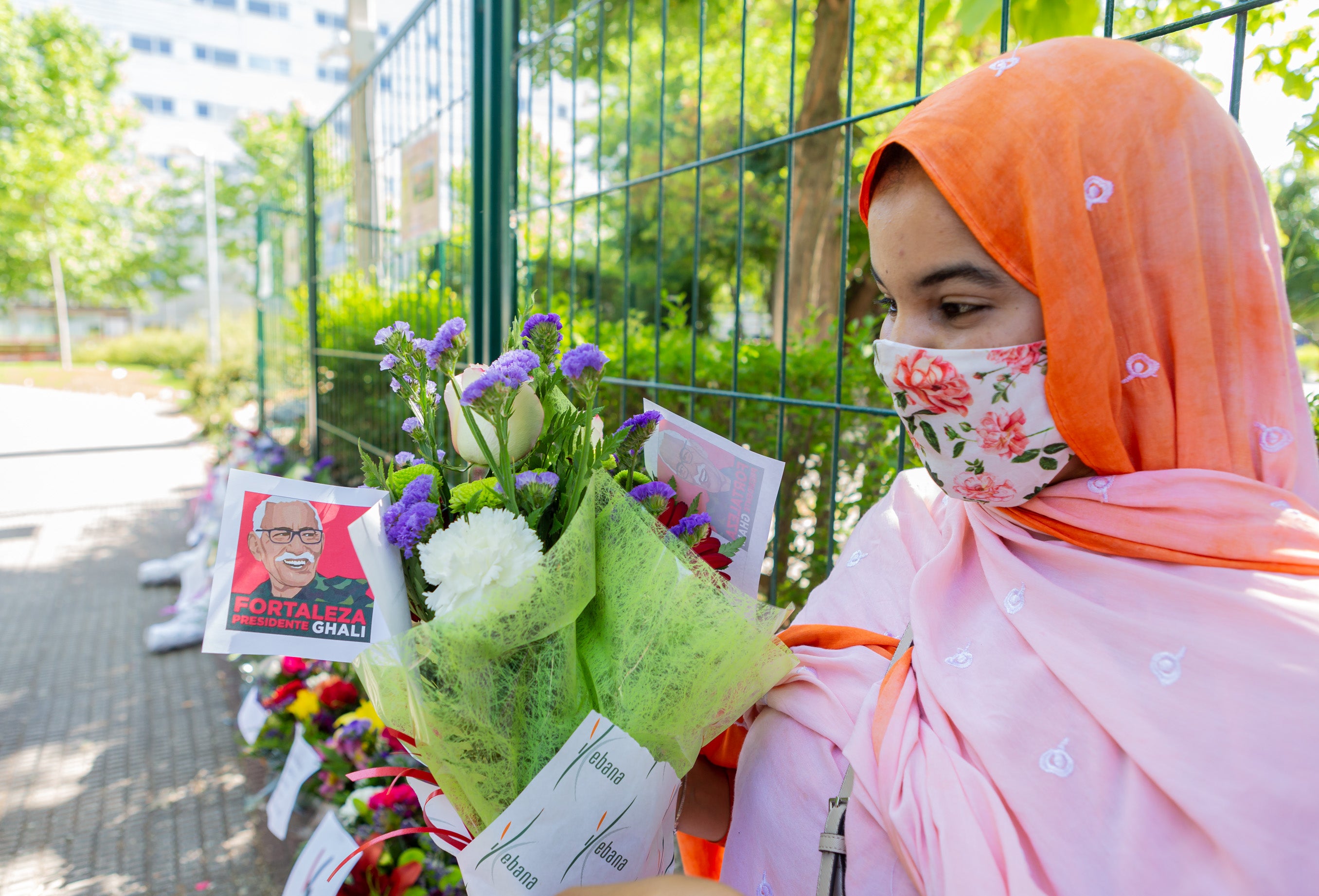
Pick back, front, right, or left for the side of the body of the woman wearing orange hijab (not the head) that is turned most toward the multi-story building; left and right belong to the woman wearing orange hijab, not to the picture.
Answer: right

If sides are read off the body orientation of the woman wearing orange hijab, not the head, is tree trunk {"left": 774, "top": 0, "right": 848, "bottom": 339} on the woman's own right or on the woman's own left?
on the woman's own right

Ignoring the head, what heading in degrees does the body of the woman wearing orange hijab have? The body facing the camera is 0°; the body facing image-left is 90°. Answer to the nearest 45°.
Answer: approximately 45°
